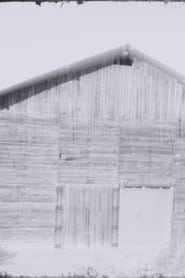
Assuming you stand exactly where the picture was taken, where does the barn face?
facing the viewer
